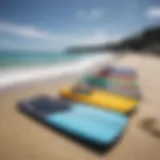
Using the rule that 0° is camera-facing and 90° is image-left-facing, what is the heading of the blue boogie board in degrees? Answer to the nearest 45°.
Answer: approximately 135°
